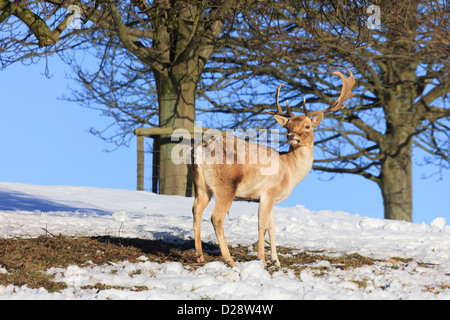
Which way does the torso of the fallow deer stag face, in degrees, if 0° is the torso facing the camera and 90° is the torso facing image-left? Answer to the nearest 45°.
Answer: approximately 270°
